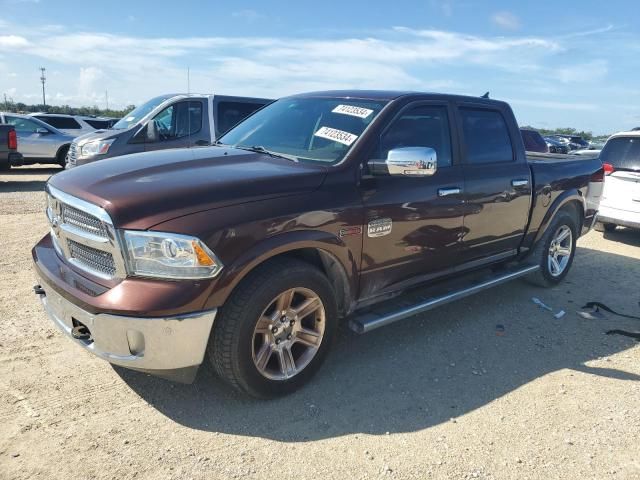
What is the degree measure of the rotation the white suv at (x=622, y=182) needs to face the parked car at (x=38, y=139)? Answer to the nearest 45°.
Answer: approximately 90° to its left

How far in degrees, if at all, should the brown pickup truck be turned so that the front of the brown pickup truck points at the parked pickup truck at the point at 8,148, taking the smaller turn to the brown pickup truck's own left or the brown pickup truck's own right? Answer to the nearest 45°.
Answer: approximately 90° to the brown pickup truck's own right

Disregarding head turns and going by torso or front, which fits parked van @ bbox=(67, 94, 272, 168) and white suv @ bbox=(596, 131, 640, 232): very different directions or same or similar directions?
very different directions

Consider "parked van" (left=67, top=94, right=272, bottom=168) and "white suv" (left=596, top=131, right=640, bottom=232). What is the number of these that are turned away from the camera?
1

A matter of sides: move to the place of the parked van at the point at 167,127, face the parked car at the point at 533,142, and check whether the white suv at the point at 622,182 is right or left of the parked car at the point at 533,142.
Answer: right

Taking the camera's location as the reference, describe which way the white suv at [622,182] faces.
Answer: facing away from the viewer

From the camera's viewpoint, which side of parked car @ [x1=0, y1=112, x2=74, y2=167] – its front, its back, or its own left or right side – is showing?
right
